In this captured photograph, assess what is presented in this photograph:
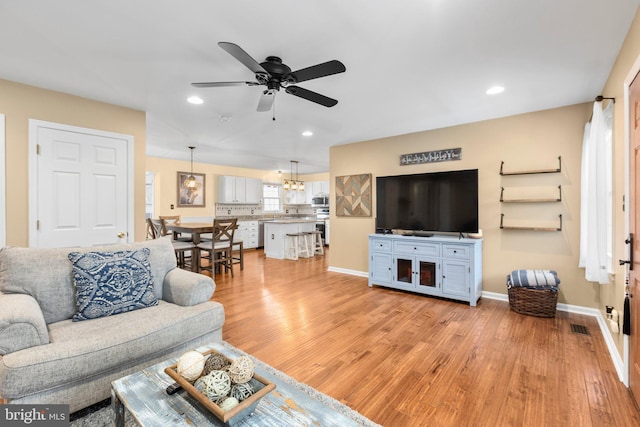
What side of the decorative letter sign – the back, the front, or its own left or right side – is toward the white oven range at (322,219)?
right

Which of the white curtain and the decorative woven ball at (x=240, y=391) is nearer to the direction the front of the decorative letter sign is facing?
the decorative woven ball

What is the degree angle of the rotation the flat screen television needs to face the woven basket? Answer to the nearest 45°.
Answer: approximately 90° to its left

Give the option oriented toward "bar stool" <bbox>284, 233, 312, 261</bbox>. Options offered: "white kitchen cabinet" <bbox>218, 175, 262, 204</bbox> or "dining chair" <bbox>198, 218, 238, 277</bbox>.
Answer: the white kitchen cabinet

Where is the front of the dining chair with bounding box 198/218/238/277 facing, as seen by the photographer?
facing away from the viewer and to the left of the viewer

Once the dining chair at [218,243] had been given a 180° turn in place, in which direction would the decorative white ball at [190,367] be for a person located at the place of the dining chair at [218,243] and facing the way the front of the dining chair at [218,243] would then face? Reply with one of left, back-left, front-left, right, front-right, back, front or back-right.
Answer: front-right

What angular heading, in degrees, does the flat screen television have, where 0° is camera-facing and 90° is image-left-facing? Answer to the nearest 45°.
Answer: approximately 45°
